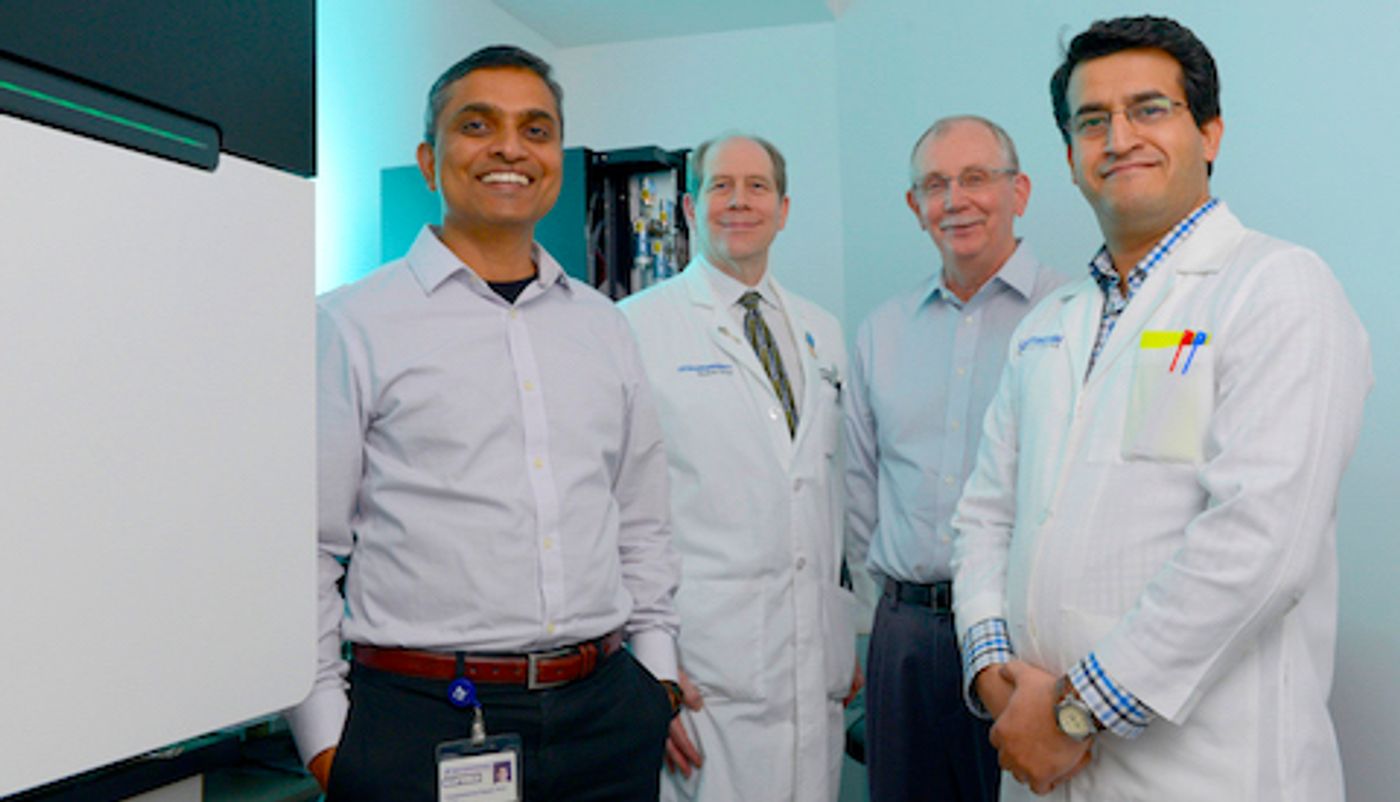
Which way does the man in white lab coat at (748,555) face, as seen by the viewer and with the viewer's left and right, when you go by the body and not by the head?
facing the viewer and to the right of the viewer

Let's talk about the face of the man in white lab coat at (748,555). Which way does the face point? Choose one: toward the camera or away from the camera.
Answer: toward the camera

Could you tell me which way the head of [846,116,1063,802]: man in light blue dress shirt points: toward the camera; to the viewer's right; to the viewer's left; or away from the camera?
toward the camera

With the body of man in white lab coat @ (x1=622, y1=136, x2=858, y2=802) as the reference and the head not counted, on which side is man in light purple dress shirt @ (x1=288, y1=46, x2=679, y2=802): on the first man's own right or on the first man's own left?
on the first man's own right

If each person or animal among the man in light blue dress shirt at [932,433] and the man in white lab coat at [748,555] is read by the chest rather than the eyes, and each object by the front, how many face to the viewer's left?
0

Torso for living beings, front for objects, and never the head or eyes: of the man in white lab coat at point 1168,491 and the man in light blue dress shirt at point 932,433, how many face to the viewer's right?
0

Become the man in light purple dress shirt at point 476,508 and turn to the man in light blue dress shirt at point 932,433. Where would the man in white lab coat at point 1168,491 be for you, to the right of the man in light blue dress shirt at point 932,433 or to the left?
right

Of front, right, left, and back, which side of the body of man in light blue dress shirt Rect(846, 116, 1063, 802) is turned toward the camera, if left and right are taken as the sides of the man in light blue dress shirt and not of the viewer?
front

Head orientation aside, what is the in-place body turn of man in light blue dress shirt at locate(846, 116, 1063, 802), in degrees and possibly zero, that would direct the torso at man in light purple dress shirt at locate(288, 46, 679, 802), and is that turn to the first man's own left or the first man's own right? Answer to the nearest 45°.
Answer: approximately 45° to the first man's own right

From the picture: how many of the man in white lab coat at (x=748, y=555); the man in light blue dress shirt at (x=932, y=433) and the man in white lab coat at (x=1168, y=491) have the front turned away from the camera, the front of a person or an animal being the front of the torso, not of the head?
0

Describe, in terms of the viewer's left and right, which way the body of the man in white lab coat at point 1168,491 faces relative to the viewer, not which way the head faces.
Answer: facing the viewer and to the left of the viewer

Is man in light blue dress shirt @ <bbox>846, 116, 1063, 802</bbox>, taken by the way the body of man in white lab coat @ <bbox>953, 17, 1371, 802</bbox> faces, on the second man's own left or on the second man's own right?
on the second man's own right
